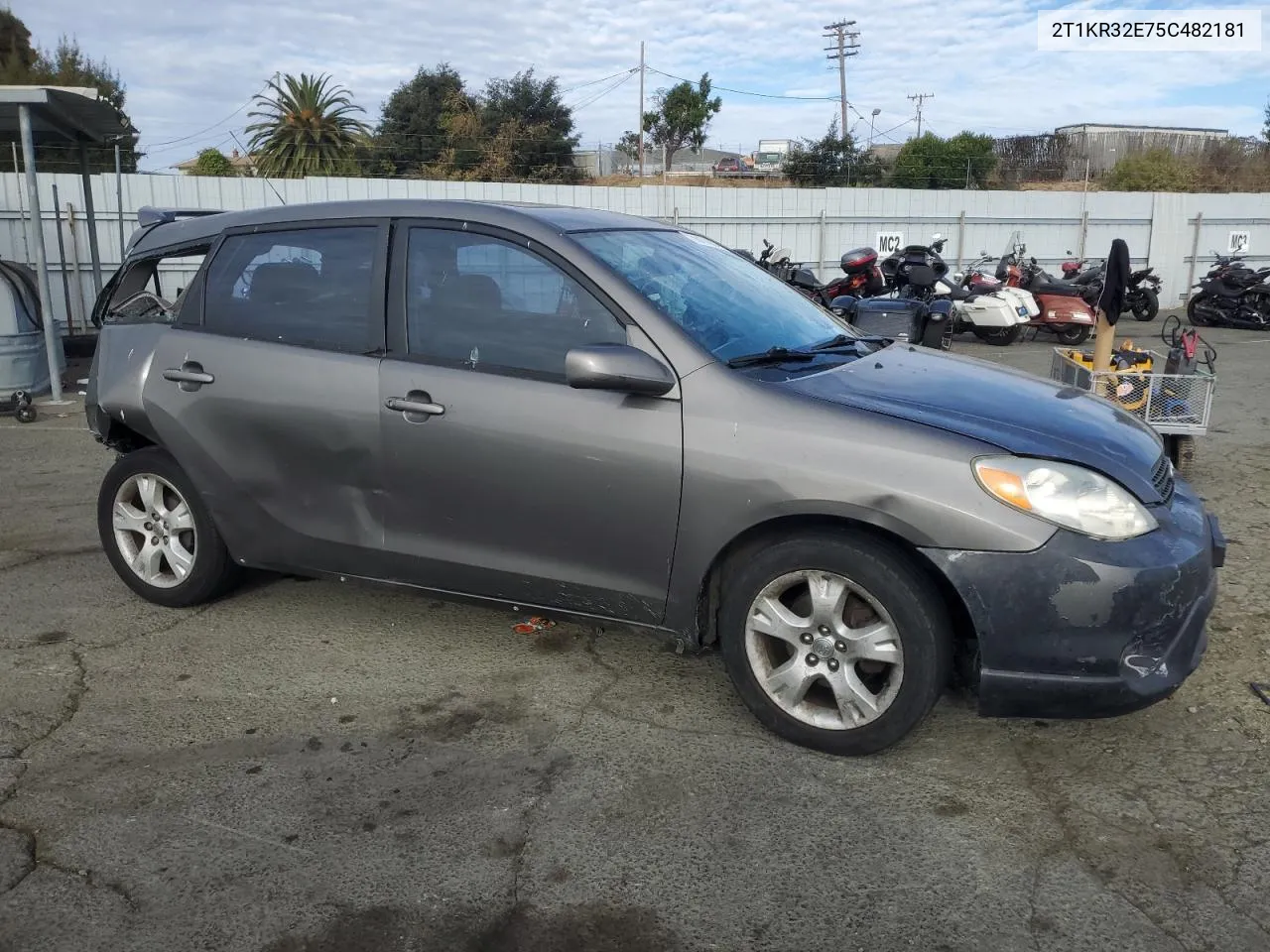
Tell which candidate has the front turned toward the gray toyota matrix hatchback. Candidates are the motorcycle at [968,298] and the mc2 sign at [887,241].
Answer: the mc2 sign

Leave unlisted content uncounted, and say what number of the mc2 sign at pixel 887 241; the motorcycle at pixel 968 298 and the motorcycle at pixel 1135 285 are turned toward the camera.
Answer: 1

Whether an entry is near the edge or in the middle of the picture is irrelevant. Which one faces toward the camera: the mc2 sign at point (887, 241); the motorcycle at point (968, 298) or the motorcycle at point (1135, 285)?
the mc2 sign

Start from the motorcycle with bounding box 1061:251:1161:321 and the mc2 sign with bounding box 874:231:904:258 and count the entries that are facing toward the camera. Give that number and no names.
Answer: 1

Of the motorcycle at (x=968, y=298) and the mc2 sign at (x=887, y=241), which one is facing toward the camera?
the mc2 sign

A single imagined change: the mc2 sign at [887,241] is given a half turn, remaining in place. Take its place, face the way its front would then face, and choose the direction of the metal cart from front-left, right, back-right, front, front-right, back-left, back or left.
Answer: back

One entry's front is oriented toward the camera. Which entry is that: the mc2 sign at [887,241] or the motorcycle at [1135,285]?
the mc2 sign

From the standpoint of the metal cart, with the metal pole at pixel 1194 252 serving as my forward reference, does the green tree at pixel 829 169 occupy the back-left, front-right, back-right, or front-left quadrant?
front-left

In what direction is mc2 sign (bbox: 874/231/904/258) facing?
toward the camera

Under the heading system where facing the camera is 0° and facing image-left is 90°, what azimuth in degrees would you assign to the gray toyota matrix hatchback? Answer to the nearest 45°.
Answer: approximately 315°

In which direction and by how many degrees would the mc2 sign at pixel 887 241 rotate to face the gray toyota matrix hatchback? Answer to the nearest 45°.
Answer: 0° — it already faces it
